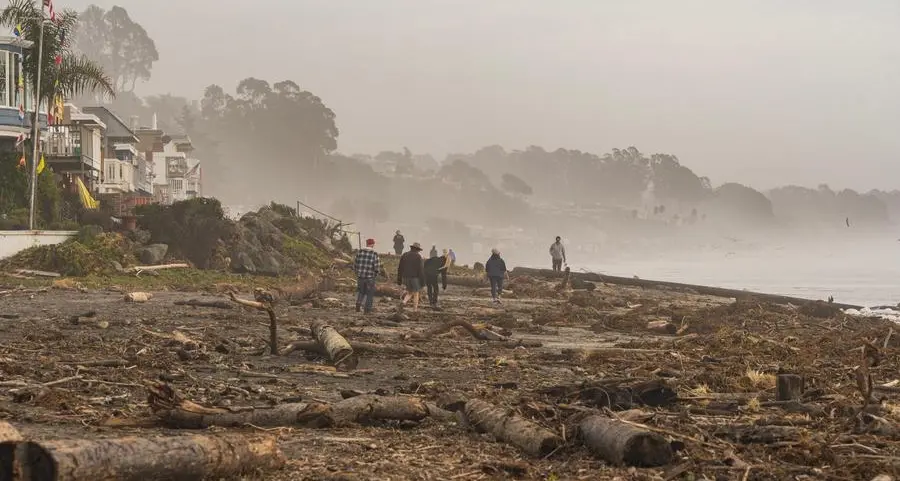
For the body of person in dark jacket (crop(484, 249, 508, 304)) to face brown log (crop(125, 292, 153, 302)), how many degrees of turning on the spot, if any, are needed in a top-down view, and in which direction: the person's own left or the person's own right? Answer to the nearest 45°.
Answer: approximately 135° to the person's own left

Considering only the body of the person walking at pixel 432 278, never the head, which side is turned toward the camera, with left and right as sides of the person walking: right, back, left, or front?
back

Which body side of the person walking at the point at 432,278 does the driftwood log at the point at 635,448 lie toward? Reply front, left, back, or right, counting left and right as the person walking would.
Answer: back

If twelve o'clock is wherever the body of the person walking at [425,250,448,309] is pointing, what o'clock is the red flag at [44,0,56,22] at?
The red flag is roughly at 10 o'clock from the person walking.

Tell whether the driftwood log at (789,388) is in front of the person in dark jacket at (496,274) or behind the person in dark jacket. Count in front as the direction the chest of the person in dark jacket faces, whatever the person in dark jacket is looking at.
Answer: behind

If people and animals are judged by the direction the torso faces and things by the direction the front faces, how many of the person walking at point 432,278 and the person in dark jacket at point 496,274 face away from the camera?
2

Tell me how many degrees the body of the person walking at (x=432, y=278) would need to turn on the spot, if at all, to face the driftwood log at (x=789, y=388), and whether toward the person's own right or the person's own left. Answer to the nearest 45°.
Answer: approximately 180°

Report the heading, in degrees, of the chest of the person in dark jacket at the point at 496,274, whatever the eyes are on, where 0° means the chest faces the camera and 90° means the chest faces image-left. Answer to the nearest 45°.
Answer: approximately 180°

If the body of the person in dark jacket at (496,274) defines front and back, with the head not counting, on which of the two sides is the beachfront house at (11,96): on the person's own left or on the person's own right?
on the person's own left

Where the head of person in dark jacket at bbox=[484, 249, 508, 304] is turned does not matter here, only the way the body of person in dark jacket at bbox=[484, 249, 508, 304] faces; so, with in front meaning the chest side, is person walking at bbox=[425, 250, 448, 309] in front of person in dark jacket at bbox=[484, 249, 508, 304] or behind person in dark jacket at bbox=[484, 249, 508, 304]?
behind

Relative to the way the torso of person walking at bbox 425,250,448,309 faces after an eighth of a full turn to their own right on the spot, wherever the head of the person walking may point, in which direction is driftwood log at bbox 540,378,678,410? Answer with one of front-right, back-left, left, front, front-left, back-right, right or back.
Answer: back-right

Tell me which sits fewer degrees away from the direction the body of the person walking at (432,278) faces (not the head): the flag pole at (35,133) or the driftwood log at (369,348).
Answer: the flag pole

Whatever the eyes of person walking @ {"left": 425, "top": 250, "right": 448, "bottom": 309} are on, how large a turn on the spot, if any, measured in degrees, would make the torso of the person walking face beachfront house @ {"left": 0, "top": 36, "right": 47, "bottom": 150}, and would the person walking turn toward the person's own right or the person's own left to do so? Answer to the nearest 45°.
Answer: approximately 45° to the person's own left
